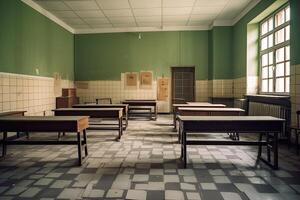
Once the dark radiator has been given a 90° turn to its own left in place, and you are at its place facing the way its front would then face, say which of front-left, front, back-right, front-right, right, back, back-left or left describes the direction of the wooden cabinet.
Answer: back-right

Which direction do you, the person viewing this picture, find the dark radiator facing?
facing the viewer and to the left of the viewer

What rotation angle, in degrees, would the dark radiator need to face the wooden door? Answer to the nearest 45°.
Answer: approximately 90° to its right
